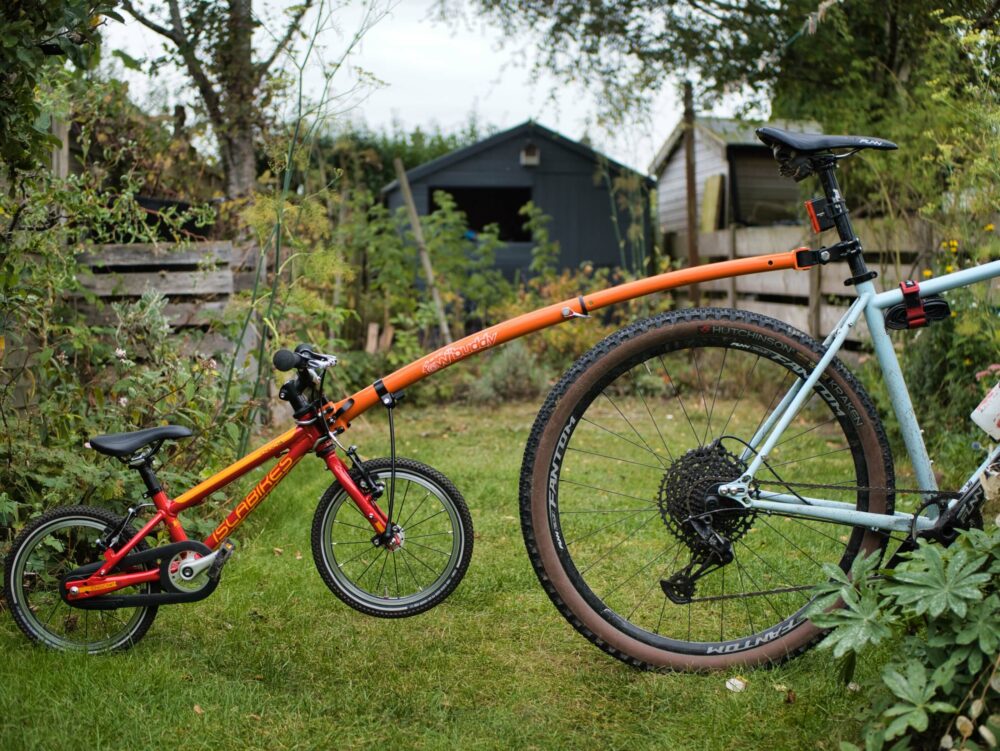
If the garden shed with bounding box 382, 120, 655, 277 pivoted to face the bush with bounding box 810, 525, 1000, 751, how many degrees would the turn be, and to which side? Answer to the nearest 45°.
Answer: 0° — it already faces it

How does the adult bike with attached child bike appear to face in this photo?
to the viewer's right

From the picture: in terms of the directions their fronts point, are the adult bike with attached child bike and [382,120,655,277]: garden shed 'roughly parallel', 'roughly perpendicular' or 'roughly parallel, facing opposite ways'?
roughly perpendicular

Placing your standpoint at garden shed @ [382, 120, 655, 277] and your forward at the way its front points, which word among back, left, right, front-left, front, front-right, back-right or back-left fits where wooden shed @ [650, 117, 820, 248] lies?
front-left

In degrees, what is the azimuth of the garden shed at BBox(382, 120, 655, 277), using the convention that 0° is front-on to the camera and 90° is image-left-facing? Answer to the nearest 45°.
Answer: approximately 0°

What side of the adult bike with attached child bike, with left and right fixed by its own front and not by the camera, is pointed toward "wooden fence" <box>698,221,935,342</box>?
left

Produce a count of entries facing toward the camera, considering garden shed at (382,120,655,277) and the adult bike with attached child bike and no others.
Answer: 1

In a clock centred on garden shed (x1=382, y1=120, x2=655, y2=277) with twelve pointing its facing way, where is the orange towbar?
The orange towbar is roughly at 12 o'clock from the garden shed.

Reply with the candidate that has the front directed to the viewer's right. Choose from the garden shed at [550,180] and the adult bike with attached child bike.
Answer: the adult bike with attached child bike

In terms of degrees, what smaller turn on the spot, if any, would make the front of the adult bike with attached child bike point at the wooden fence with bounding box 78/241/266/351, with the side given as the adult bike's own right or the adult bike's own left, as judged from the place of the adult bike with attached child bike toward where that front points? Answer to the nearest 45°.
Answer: approximately 135° to the adult bike's own left
